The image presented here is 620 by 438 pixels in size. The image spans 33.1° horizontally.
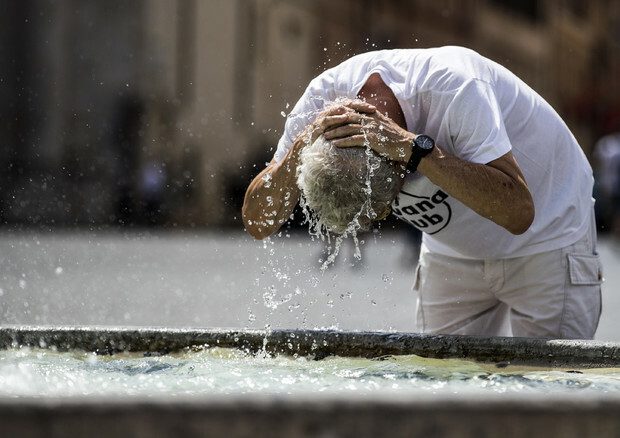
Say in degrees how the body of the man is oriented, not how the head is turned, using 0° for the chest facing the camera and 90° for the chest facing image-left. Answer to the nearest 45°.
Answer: approximately 45°
